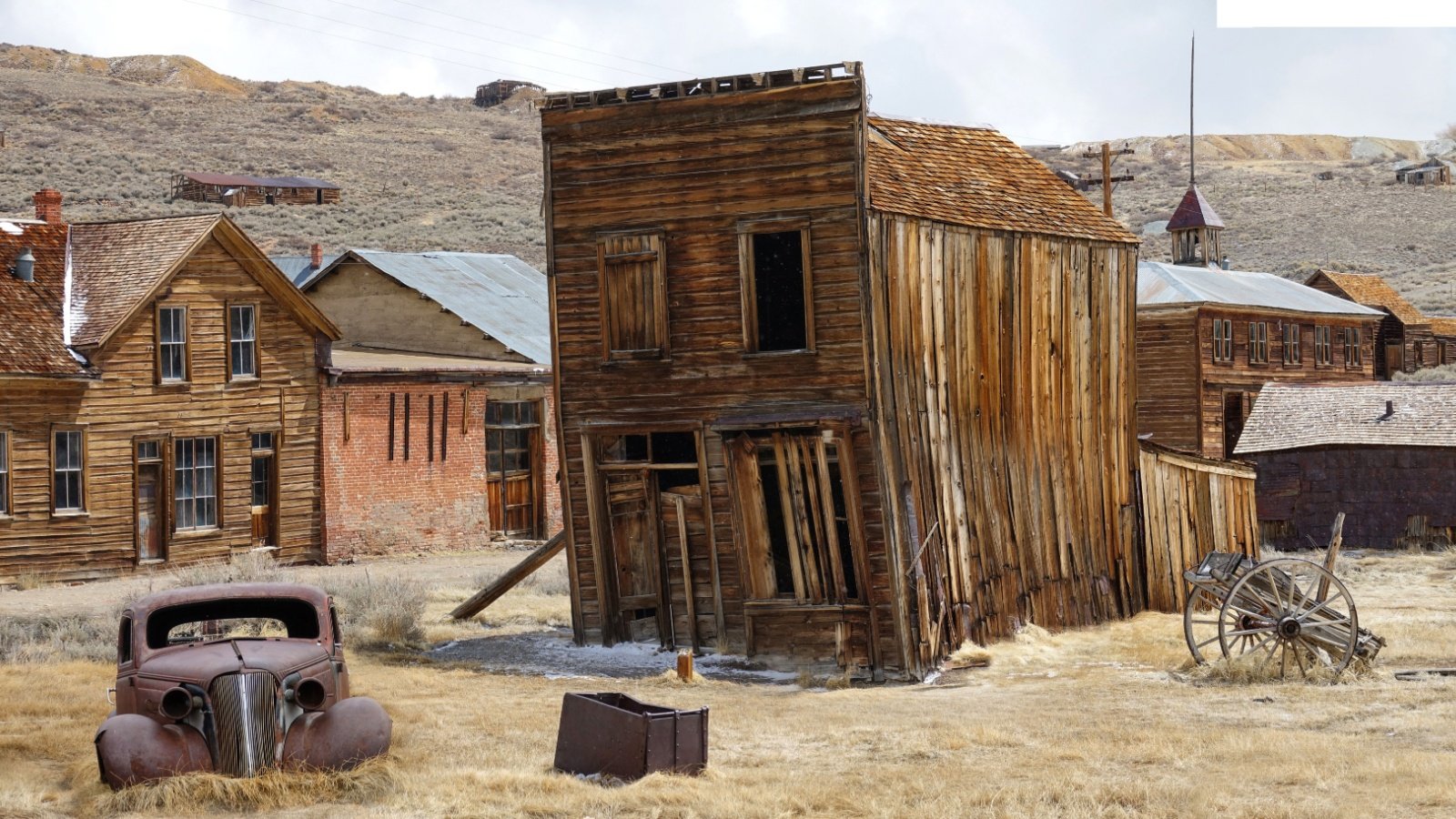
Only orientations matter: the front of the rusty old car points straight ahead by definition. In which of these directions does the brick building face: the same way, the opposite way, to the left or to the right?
the same way

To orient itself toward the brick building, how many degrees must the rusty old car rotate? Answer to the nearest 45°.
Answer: approximately 180°

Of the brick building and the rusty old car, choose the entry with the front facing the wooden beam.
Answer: the brick building

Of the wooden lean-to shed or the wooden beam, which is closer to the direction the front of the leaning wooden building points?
the wooden beam

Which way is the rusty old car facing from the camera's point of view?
toward the camera

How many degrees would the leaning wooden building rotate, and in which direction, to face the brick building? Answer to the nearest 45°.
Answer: approximately 90° to its right

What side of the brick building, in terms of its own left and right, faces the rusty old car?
front

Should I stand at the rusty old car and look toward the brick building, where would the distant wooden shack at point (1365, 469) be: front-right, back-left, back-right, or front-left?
front-right

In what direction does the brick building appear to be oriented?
toward the camera

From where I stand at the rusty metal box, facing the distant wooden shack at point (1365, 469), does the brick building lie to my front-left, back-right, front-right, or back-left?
front-left

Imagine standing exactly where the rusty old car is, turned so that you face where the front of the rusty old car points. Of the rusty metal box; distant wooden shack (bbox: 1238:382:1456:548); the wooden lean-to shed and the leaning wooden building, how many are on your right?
0

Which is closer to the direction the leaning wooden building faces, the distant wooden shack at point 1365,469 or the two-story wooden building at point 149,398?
the two-story wooden building

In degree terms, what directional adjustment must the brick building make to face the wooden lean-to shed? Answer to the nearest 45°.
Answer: approximately 45° to its left

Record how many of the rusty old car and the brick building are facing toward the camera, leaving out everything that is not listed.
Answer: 2

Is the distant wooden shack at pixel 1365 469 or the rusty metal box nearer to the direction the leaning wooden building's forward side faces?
the rusty metal box

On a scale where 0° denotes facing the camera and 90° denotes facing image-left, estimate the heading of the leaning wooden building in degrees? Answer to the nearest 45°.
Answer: approximately 45°

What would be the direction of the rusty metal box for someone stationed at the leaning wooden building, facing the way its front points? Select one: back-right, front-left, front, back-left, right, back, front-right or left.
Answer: front-left
